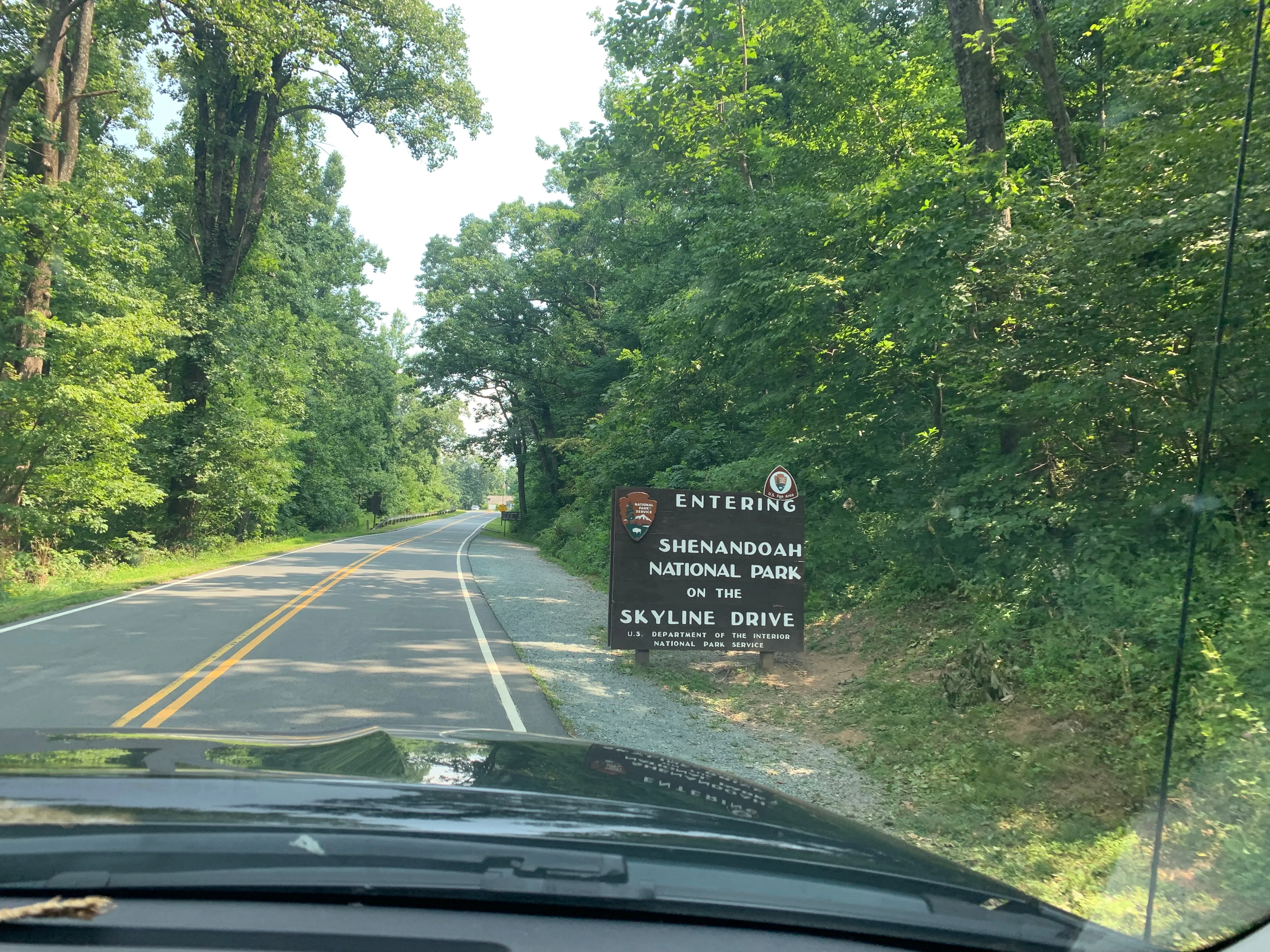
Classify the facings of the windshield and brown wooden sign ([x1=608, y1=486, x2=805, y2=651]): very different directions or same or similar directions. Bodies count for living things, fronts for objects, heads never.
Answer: very different directions
